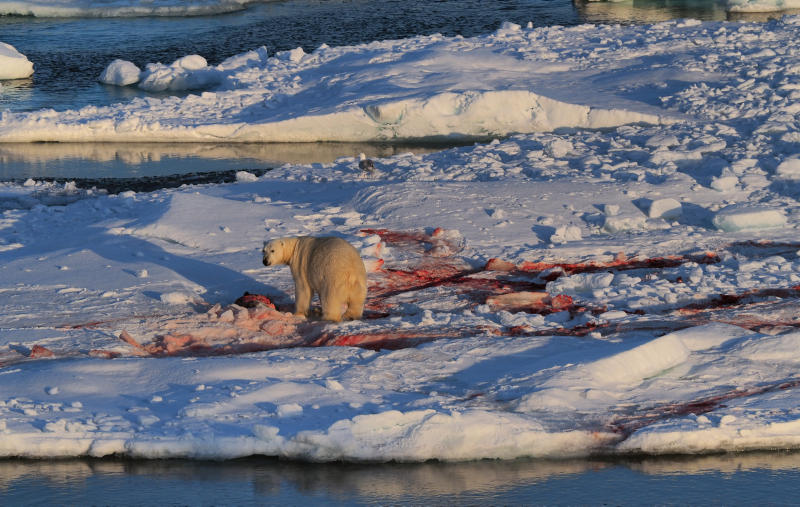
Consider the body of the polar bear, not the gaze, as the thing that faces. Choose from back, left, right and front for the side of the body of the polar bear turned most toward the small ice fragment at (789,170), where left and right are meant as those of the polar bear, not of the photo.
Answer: right

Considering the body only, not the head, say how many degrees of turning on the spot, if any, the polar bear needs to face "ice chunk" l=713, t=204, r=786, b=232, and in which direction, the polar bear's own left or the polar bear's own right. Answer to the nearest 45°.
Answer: approximately 90° to the polar bear's own right

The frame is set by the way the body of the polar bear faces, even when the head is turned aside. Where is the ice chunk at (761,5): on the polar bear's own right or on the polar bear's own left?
on the polar bear's own right

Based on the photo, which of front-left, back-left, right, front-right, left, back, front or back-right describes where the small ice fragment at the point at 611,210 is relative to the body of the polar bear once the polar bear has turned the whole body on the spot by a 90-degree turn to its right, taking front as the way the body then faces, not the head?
front

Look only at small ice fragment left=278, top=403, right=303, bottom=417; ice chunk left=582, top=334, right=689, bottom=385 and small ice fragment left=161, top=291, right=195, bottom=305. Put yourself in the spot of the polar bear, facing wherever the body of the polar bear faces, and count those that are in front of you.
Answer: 1

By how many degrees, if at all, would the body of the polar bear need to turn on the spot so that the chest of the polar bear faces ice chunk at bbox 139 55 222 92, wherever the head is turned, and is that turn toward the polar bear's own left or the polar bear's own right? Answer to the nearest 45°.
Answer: approximately 45° to the polar bear's own right

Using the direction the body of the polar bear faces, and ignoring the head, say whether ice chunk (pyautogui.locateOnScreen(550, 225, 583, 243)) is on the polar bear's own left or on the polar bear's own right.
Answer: on the polar bear's own right

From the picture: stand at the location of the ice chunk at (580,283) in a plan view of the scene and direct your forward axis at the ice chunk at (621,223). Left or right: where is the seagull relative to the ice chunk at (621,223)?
left

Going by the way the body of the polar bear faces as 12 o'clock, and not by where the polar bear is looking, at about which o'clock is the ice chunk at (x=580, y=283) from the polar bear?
The ice chunk is roughly at 4 o'clock from the polar bear.

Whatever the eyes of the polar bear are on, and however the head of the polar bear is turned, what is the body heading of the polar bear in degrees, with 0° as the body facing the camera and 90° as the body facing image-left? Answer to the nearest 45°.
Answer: approximately 135°

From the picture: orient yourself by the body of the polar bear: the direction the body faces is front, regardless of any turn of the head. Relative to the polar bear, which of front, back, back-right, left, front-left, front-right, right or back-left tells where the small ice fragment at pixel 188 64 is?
front-right

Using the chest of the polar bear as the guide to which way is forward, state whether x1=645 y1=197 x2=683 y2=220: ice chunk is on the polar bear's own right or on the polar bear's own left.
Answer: on the polar bear's own right

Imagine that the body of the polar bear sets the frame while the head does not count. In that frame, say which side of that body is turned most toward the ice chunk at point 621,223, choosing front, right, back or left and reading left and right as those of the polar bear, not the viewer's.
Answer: right

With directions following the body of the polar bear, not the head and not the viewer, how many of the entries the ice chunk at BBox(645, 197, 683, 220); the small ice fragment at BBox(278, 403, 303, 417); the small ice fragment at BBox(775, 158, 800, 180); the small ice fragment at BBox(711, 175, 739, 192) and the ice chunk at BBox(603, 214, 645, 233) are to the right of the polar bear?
4

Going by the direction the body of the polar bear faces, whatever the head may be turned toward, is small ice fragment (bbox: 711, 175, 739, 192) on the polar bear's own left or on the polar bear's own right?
on the polar bear's own right
